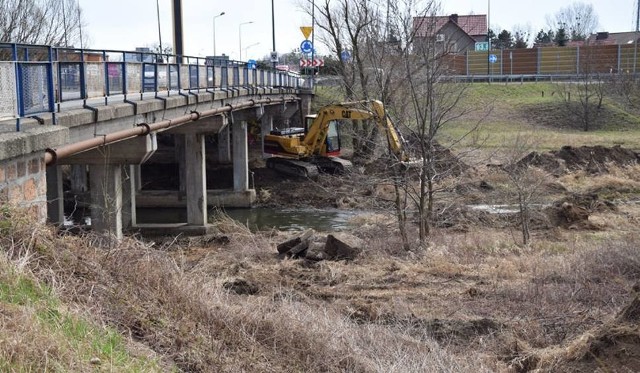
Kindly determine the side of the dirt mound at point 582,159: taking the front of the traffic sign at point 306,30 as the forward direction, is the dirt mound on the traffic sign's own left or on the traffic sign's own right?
on the traffic sign's own left

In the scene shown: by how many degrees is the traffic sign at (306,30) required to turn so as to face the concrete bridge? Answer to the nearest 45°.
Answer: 0° — it already faces it

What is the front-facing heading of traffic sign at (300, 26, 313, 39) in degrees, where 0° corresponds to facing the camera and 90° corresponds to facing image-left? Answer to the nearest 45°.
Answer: approximately 0°

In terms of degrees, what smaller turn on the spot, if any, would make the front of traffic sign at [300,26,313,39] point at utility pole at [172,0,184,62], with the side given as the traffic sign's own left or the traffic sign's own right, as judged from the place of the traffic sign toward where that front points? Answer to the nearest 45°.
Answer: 0° — it already faces it

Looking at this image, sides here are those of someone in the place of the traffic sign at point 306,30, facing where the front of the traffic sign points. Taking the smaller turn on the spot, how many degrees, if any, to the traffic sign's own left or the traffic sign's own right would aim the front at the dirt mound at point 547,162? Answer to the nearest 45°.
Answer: approximately 45° to the traffic sign's own left

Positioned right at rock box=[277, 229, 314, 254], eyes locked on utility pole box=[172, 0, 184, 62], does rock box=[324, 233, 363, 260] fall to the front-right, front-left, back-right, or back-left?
back-right

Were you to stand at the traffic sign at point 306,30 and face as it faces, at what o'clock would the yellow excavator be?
The yellow excavator is roughly at 12 o'clock from the traffic sign.

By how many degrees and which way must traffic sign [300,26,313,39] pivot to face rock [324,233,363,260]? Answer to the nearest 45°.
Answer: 0° — it already faces it

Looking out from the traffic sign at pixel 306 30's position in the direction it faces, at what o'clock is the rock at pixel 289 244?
The rock is roughly at 12 o'clock from the traffic sign.
